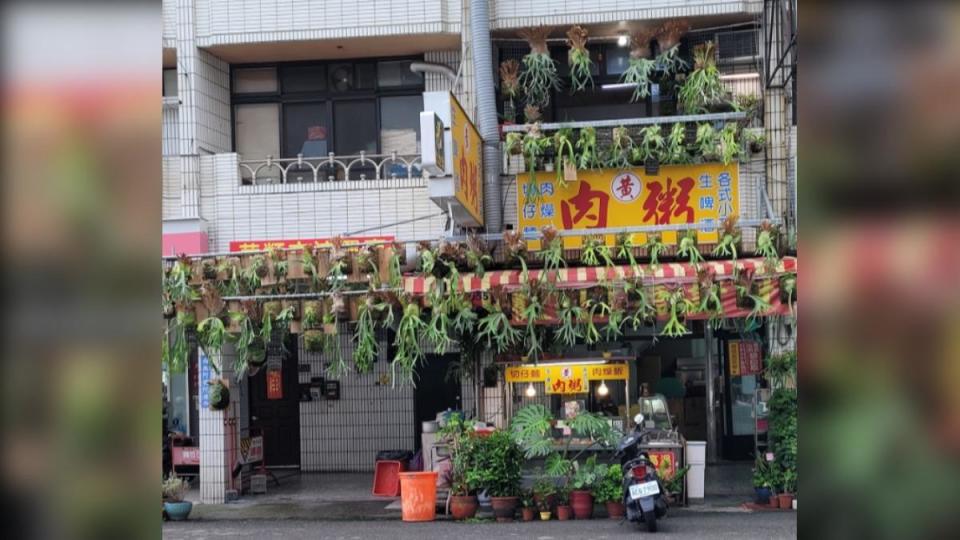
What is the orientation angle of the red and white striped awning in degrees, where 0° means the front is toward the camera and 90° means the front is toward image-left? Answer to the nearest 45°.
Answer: approximately 0°

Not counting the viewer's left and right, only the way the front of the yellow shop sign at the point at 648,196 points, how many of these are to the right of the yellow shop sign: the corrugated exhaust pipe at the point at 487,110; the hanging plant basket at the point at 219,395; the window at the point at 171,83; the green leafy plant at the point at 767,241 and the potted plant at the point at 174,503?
4

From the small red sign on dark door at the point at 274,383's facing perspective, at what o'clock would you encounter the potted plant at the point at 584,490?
The potted plant is roughly at 11 o'clock from the small red sign on dark door.

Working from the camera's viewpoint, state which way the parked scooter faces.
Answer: facing away from the viewer

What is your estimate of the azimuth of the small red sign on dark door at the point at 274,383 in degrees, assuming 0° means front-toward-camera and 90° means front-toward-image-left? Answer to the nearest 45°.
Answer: approximately 0°

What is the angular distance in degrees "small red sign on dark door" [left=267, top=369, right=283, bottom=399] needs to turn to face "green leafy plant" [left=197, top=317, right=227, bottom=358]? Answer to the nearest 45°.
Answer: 0° — it already faces it
